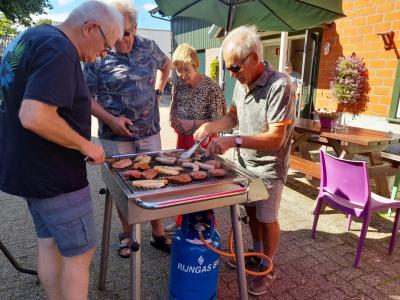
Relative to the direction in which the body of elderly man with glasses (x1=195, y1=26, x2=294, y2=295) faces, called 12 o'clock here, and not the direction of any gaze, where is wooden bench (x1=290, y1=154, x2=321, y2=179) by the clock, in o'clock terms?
The wooden bench is roughly at 5 o'clock from the elderly man with glasses.

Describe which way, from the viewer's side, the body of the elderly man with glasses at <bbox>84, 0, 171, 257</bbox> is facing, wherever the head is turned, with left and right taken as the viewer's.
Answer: facing the viewer

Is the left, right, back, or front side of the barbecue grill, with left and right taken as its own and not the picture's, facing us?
front

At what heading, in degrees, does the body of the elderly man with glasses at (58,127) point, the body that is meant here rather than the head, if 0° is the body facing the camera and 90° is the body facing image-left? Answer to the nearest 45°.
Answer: approximately 225°

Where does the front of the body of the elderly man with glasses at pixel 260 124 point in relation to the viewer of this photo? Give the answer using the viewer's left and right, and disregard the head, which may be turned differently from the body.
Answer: facing the viewer and to the left of the viewer

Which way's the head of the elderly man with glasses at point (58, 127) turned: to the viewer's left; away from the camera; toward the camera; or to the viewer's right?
to the viewer's right

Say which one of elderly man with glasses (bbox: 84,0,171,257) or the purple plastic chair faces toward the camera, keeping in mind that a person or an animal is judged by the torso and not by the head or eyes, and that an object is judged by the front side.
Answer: the elderly man with glasses

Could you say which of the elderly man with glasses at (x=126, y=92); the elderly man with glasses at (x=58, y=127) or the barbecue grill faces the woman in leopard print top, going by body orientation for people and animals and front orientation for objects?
the elderly man with glasses at (x=58, y=127)

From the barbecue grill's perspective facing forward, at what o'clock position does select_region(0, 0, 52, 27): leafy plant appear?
The leafy plant is roughly at 5 o'clock from the barbecue grill.

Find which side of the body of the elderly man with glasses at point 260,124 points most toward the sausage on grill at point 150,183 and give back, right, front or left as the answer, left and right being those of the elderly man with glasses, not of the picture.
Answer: front

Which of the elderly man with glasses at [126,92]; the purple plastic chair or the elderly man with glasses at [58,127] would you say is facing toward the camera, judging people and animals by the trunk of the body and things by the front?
the elderly man with glasses at [126,92]

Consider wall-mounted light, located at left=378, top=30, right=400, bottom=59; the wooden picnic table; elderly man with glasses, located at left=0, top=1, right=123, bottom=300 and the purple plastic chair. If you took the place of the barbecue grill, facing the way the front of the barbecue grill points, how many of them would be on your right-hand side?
1

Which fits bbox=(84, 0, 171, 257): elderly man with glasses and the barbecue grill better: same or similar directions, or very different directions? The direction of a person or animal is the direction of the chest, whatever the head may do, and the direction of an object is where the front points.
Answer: same or similar directions

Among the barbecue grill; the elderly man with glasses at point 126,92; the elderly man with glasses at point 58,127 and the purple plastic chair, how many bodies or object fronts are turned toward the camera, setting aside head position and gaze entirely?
2

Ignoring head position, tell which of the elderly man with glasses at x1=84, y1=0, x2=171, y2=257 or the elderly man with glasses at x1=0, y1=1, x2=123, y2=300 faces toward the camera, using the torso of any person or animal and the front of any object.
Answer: the elderly man with glasses at x1=84, y1=0, x2=171, y2=257

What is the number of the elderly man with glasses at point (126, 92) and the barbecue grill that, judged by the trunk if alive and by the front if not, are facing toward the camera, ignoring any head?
2
